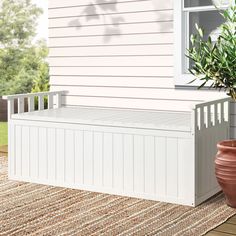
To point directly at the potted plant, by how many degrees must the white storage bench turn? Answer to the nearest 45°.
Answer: approximately 90° to its left

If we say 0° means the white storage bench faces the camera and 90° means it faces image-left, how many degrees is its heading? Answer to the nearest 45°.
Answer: approximately 45°

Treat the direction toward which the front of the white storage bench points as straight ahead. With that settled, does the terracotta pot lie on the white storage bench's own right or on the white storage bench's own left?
on the white storage bench's own left

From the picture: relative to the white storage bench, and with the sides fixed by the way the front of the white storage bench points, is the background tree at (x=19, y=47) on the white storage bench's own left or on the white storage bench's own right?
on the white storage bench's own right
